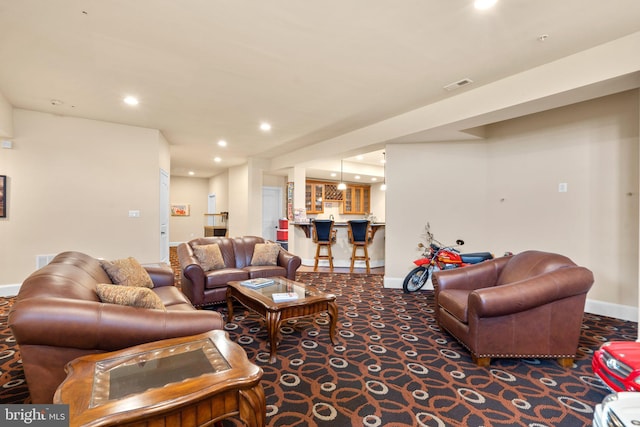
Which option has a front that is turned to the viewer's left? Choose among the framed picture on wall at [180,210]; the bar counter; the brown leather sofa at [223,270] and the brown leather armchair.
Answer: the brown leather armchair

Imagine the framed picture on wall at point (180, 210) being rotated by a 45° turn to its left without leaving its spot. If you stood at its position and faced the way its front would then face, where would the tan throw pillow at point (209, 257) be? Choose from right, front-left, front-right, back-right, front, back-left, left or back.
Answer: front-right

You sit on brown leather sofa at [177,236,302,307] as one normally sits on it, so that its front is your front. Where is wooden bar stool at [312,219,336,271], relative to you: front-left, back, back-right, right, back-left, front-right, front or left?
left

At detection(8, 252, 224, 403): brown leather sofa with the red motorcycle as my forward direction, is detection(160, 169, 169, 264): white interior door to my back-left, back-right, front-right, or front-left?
front-left

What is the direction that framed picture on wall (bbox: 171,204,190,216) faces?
toward the camera

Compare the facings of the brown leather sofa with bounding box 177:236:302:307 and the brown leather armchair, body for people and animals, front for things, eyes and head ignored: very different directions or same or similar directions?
very different directions

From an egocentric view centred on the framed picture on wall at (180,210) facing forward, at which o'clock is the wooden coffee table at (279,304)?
The wooden coffee table is roughly at 12 o'clock from the framed picture on wall.

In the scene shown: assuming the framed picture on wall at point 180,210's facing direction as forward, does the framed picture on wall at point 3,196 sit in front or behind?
in front

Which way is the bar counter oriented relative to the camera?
toward the camera

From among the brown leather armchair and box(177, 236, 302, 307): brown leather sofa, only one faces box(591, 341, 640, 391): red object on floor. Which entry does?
the brown leather sofa

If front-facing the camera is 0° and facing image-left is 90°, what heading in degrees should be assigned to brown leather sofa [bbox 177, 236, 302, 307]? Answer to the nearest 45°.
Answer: approximately 315°

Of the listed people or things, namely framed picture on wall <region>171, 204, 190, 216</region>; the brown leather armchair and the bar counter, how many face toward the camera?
2

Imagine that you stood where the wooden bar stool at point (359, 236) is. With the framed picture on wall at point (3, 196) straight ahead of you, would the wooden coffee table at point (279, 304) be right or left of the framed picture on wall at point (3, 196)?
left

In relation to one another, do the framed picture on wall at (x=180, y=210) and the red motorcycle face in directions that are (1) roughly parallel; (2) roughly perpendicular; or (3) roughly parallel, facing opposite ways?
roughly perpendicular

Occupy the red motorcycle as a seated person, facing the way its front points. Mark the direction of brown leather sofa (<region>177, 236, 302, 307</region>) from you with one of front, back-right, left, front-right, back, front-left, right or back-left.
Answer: front

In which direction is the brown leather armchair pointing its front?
to the viewer's left

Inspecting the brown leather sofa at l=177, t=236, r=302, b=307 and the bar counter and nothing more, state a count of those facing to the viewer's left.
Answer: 0
